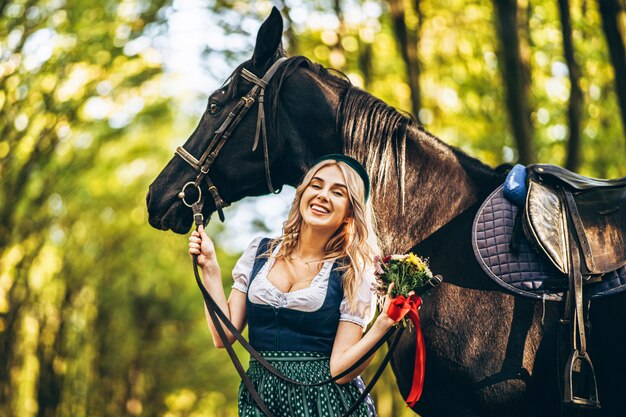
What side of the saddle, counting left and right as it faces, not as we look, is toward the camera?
left

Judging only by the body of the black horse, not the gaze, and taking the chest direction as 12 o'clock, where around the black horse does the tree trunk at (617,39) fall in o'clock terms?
The tree trunk is roughly at 4 o'clock from the black horse.

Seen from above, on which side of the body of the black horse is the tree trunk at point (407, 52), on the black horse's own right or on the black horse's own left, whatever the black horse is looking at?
on the black horse's own right

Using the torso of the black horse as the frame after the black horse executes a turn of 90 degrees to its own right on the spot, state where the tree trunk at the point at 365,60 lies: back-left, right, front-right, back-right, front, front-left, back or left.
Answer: front

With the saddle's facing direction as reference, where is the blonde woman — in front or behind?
in front

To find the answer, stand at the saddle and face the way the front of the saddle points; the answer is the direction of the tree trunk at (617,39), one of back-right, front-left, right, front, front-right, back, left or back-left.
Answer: right

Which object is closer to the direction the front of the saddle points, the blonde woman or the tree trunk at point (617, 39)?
the blonde woman

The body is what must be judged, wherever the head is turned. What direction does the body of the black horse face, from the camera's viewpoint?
to the viewer's left

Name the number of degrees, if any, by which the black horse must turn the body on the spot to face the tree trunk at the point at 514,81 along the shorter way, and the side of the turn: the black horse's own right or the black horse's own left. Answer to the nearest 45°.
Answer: approximately 90° to the black horse's own right

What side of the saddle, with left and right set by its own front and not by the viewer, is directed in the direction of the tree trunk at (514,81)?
right

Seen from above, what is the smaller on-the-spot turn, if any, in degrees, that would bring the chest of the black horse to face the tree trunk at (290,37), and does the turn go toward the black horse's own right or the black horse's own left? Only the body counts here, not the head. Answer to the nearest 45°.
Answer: approximately 90° to the black horse's own right

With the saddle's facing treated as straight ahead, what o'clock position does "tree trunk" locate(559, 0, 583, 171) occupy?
The tree trunk is roughly at 3 o'clock from the saddle.
